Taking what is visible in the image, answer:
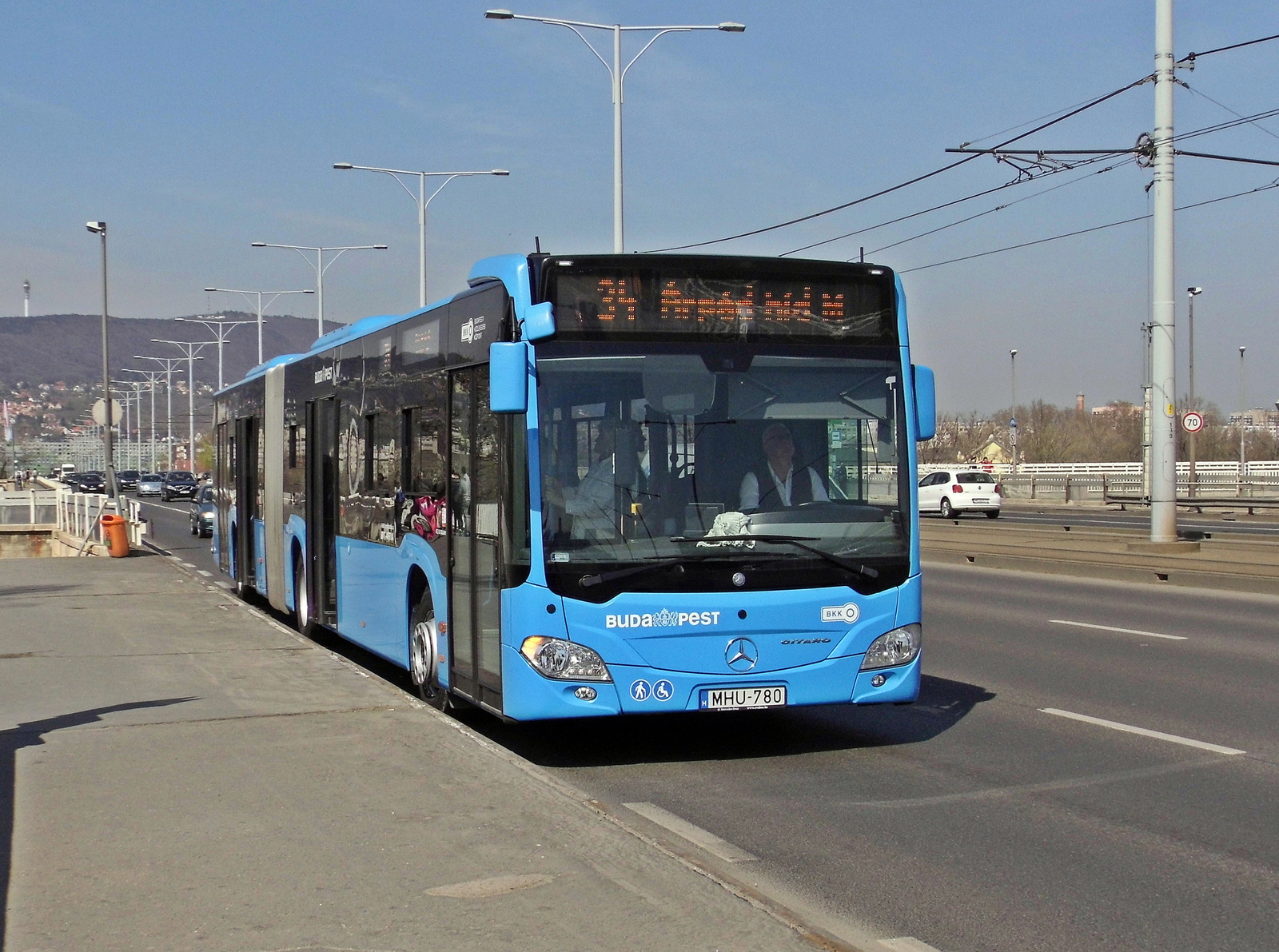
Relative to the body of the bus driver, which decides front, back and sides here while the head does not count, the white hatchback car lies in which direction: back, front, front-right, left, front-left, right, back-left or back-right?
back

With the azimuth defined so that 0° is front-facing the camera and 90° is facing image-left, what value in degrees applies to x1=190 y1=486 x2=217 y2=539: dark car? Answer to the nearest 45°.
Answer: approximately 315°

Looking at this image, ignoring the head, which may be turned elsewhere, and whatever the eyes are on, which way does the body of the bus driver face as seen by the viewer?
toward the camera

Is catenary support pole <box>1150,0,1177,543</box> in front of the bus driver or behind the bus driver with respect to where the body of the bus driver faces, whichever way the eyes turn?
behind

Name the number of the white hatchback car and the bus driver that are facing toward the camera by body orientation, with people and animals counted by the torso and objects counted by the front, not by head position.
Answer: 1
